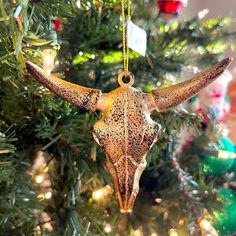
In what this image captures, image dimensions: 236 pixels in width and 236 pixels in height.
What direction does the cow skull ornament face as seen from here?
toward the camera
